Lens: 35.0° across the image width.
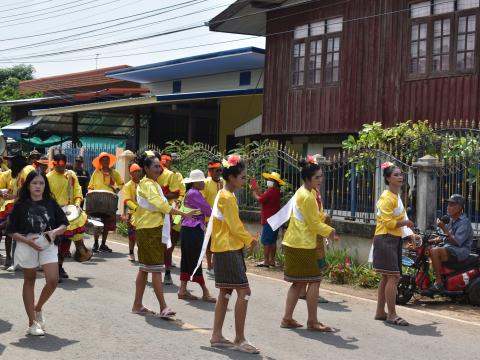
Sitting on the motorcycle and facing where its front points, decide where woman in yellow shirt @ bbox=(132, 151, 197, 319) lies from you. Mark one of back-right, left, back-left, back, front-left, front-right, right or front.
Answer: front-left

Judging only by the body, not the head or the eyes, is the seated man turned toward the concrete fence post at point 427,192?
no

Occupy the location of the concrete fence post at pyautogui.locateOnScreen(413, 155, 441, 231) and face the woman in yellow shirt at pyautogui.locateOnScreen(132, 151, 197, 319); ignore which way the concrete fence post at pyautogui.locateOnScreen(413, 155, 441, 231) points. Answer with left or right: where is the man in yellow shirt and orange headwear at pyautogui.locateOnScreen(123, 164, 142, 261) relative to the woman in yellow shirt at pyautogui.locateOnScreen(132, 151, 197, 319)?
right

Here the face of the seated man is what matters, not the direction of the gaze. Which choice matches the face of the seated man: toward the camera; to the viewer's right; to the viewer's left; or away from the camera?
to the viewer's left

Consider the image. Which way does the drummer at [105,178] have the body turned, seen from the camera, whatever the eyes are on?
toward the camera

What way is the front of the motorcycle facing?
to the viewer's left

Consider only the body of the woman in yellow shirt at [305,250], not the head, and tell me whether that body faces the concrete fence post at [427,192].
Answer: no
